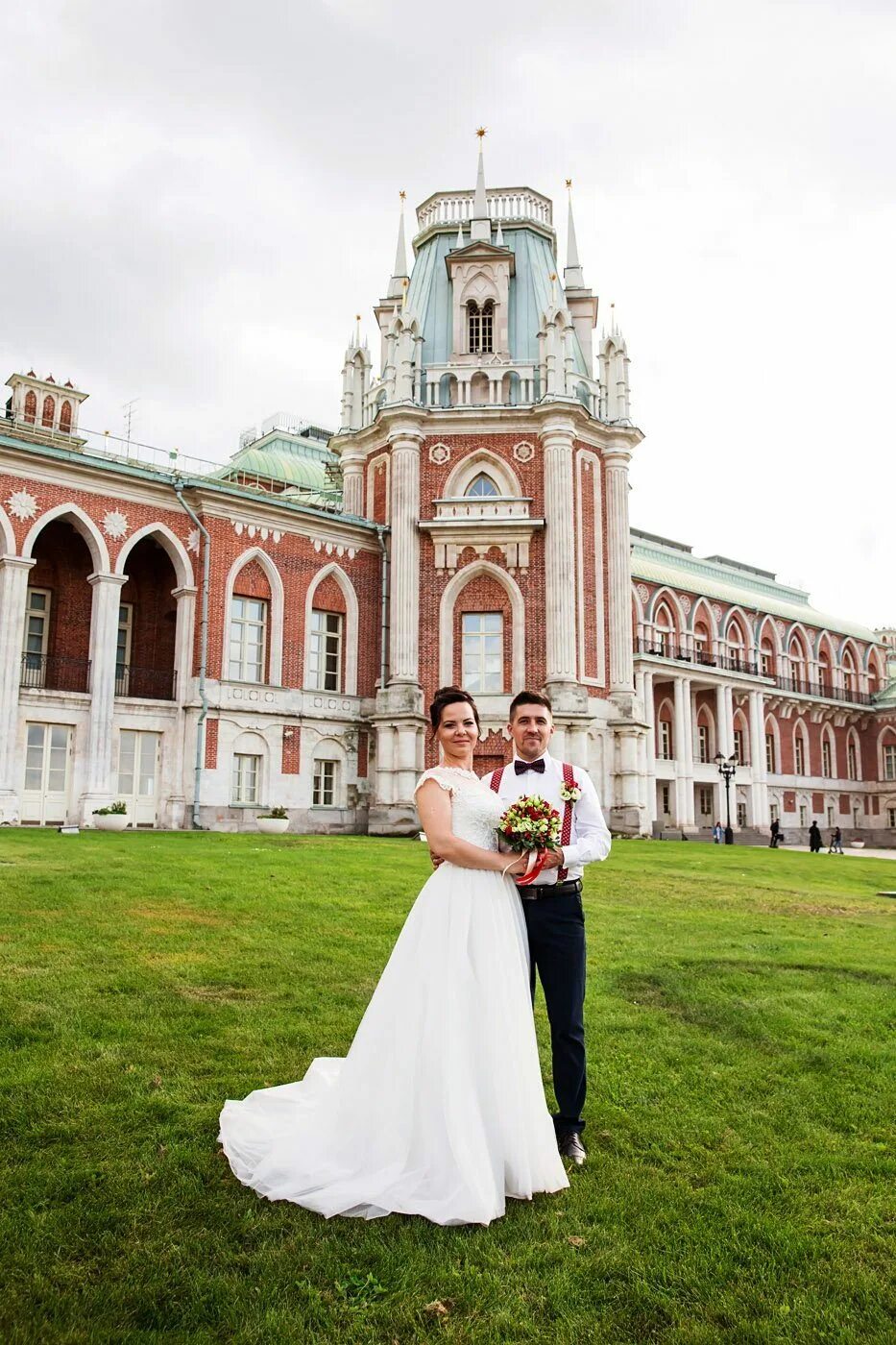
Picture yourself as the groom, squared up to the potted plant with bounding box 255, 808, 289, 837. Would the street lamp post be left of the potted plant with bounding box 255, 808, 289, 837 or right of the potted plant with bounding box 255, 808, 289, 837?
right

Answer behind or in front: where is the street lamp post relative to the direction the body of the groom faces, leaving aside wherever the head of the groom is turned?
behind

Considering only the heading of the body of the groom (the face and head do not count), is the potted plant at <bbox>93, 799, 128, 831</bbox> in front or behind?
behind

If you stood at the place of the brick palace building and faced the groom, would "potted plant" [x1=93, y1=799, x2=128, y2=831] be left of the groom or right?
right

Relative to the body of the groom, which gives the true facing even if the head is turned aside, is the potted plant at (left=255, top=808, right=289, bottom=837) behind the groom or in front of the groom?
behind

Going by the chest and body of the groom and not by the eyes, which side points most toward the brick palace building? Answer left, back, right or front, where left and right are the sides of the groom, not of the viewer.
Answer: back

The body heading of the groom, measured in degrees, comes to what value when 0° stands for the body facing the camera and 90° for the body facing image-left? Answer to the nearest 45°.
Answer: approximately 0°
